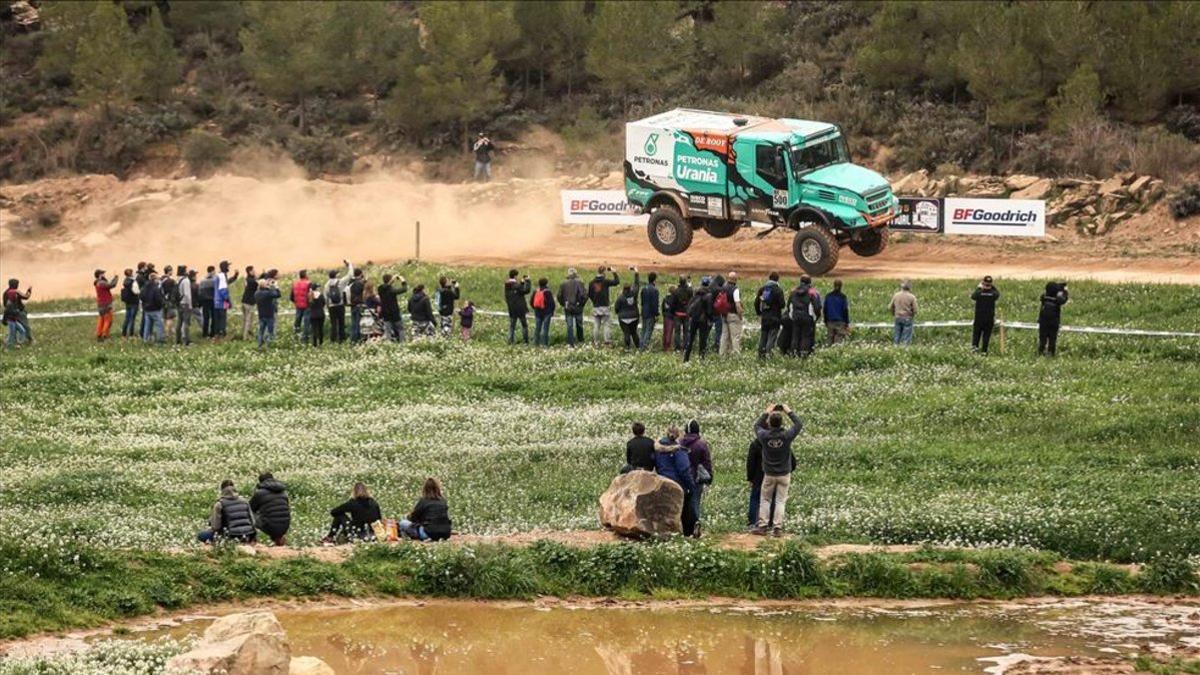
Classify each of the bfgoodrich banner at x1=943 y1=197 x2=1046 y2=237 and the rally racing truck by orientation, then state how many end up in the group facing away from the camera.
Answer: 0

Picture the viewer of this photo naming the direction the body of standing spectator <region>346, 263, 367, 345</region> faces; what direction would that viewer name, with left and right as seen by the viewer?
facing away from the viewer

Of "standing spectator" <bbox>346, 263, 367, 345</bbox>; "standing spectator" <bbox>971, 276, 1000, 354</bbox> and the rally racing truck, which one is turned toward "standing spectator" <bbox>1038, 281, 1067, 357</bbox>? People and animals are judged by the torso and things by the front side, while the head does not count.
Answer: the rally racing truck

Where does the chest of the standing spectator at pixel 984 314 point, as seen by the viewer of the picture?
away from the camera

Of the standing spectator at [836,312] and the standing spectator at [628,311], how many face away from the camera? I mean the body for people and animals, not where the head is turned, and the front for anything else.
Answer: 2

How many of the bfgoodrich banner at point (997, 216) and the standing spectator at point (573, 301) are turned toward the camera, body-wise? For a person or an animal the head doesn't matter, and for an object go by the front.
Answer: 1

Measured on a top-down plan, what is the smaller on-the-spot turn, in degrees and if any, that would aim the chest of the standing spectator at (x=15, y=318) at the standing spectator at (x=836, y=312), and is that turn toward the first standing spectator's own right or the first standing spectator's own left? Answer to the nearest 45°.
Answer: approximately 90° to the first standing spectator's own right

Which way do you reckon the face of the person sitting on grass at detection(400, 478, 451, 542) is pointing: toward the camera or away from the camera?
away from the camera

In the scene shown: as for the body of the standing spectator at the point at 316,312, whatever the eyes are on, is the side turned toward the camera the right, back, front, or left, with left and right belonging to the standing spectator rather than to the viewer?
back

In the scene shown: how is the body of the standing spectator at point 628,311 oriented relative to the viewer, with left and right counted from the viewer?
facing away from the viewer

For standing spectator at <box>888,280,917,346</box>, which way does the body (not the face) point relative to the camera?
away from the camera

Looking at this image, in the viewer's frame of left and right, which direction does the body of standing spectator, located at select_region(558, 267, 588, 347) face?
facing away from the viewer

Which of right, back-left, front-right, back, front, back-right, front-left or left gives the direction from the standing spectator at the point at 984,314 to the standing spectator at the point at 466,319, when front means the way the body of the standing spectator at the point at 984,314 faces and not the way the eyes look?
left

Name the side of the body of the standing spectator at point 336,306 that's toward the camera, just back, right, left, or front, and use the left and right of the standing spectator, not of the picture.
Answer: back

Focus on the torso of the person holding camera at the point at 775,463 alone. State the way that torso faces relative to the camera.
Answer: away from the camera

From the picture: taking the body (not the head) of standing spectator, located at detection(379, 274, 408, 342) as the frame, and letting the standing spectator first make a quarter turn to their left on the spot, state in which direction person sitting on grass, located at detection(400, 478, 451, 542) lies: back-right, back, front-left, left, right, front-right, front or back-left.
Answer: back-left

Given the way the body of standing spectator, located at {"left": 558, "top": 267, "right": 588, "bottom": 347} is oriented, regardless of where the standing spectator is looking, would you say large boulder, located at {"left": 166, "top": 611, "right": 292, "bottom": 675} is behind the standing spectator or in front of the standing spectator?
behind
